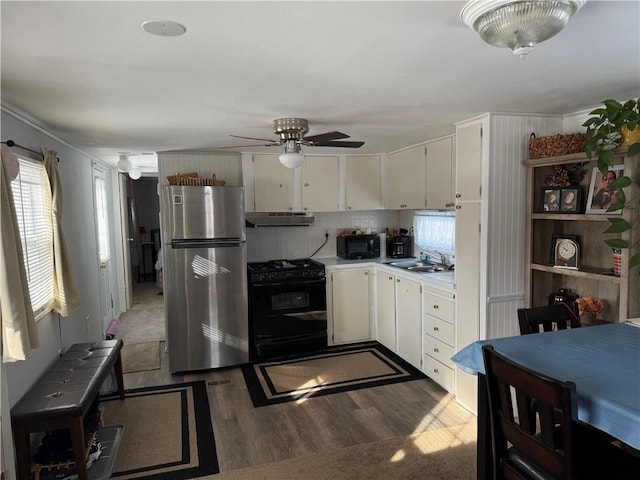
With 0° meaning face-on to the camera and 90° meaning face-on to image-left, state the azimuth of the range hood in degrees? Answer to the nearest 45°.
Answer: approximately 0°

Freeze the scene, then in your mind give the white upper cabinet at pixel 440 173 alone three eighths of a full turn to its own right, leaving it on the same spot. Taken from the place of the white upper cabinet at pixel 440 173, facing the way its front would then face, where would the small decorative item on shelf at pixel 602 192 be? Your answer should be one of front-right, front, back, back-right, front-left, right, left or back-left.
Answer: back-right

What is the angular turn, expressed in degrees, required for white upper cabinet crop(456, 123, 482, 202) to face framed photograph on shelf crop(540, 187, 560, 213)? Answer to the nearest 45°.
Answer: approximately 135° to its left

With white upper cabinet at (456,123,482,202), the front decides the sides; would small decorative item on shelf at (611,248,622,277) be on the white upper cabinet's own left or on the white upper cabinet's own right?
on the white upper cabinet's own left

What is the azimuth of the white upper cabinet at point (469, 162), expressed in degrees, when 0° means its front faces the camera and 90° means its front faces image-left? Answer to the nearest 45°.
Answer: approximately 45°

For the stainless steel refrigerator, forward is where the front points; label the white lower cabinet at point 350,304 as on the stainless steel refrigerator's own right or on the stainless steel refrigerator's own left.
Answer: on the stainless steel refrigerator's own left

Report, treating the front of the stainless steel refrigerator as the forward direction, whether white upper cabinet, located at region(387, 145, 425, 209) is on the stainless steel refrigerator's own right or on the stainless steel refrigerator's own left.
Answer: on the stainless steel refrigerator's own left

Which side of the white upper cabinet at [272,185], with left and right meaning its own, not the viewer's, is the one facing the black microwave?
left

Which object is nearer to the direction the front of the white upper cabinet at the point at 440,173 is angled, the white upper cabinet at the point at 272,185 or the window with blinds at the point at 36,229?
the window with blinds

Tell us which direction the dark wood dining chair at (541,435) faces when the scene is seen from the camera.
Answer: facing away from the viewer and to the right of the viewer
